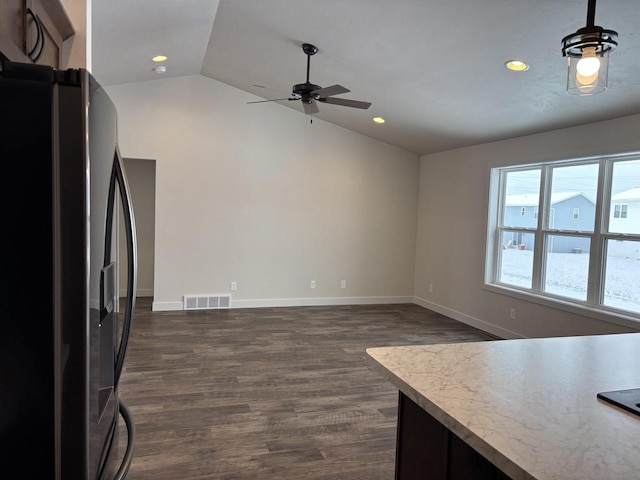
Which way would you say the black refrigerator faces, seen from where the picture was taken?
facing to the right of the viewer

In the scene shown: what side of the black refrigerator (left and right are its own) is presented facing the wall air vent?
left

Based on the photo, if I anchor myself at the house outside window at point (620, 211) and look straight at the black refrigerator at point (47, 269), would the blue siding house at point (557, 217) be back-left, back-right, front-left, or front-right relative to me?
back-right

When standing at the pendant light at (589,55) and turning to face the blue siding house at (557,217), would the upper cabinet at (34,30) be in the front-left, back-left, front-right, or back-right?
back-left

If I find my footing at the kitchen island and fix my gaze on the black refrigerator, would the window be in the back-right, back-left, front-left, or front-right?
back-right
